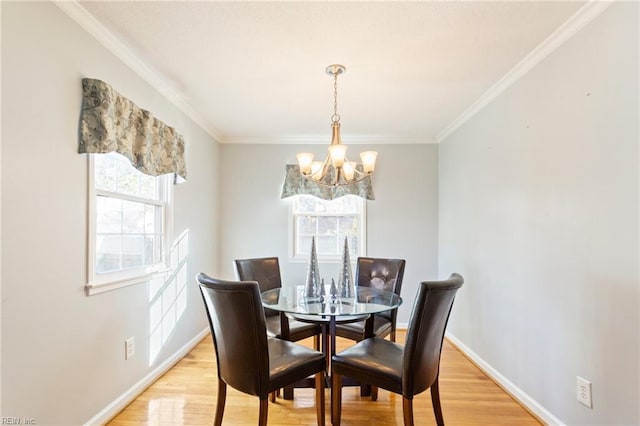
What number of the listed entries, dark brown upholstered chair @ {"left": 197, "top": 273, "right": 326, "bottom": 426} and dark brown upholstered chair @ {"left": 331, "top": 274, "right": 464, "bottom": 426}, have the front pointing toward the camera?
0

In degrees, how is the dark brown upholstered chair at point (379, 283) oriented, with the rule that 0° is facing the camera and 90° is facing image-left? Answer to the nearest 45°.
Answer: approximately 45°

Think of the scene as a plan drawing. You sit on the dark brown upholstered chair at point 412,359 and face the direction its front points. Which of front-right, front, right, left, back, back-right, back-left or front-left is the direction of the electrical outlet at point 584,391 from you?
back-right

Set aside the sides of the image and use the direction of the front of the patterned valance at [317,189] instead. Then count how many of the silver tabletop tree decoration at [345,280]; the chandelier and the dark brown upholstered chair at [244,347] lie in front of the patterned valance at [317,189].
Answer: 3

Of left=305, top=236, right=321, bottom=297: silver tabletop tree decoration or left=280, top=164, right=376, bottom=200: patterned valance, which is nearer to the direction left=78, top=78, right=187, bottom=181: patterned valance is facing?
the silver tabletop tree decoration

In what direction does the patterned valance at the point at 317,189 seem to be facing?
toward the camera

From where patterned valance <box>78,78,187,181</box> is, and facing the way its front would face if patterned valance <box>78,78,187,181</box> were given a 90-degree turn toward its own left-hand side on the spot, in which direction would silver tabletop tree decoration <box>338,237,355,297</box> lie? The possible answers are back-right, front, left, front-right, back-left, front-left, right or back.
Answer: front-right

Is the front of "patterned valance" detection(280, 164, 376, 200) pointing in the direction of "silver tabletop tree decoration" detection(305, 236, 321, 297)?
yes

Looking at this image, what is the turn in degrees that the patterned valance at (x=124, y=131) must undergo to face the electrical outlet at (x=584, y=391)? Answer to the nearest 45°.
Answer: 0° — it already faces it

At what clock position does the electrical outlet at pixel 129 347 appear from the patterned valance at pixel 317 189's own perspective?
The electrical outlet is roughly at 1 o'clock from the patterned valance.

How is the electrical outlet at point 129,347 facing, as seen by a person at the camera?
facing the viewer and to the right of the viewer

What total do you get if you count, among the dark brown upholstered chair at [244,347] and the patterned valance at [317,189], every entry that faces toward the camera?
1

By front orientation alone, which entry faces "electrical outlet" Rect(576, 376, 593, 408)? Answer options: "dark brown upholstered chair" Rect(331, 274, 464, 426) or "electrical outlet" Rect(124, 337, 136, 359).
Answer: "electrical outlet" Rect(124, 337, 136, 359)

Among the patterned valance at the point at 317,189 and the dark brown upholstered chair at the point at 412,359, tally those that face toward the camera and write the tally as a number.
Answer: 1

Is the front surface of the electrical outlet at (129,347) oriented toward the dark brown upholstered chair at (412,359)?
yes

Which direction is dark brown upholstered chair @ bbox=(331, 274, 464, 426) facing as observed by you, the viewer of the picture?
facing away from the viewer and to the left of the viewer

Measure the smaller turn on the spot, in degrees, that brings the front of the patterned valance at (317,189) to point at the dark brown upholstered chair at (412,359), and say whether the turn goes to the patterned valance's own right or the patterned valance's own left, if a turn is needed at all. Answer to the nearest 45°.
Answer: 0° — it already faces it

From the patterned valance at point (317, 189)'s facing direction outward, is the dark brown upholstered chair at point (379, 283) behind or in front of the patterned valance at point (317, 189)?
in front

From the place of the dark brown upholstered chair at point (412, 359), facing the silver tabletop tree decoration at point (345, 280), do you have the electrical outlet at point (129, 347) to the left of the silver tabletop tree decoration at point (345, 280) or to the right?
left
